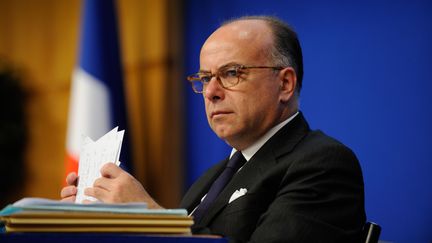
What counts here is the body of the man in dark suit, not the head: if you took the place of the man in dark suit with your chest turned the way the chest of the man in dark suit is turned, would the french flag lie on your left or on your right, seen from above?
on your right

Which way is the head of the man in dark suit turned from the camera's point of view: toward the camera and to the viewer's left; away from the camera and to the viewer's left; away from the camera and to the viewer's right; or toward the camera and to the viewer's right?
toward the camera and to the viewer's left
